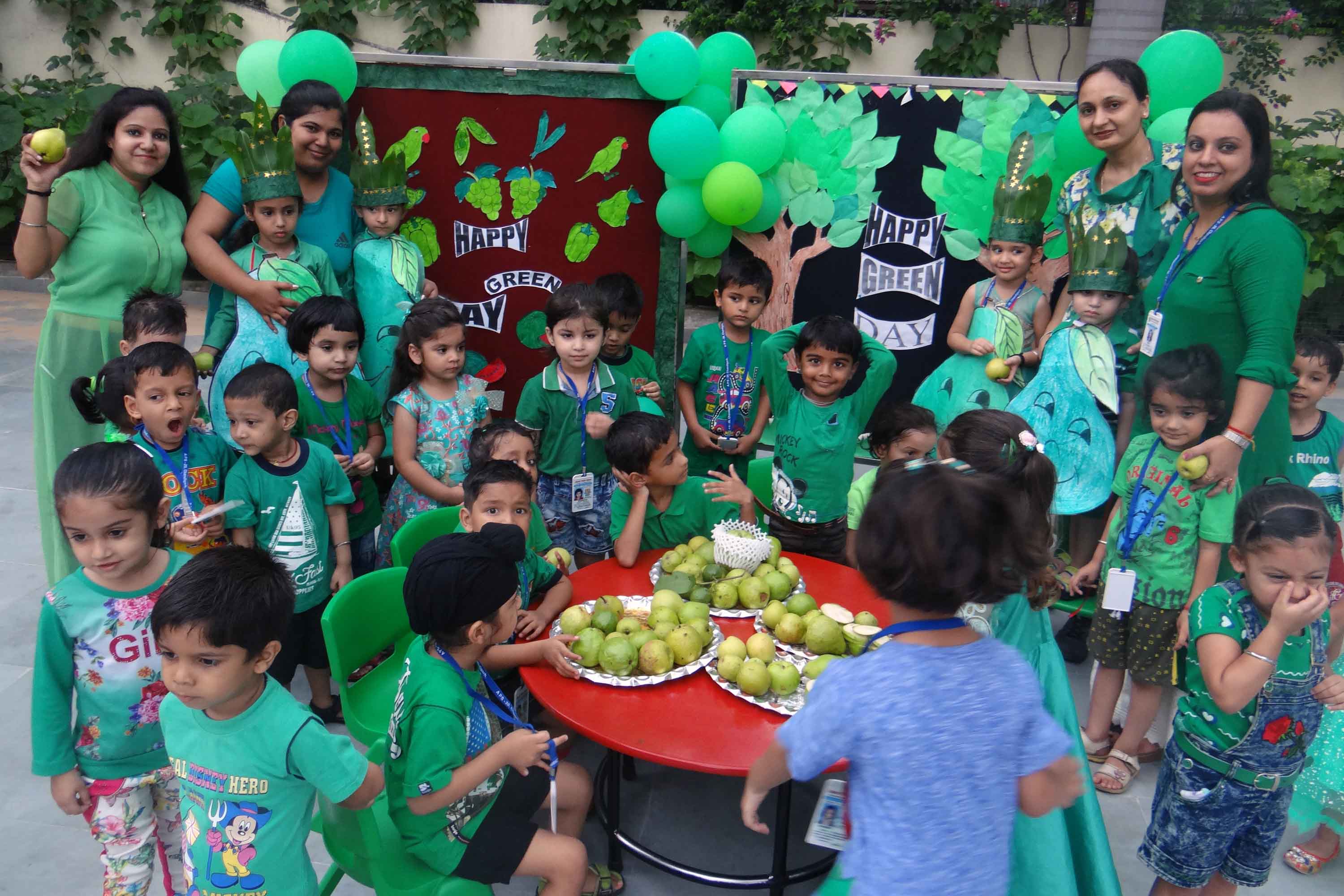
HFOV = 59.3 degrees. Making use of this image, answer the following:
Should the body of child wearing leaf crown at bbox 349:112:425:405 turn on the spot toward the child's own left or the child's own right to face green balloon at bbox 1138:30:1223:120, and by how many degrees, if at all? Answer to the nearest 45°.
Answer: approximately 90° to the child's own left

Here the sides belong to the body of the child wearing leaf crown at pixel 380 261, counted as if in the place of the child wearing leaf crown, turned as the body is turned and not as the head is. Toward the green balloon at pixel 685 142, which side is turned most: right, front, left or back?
left

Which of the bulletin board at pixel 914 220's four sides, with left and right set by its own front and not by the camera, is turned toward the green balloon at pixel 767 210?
right

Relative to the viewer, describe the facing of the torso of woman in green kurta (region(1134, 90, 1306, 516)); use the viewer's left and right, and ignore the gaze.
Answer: facing the viewer and to the left of the viewer

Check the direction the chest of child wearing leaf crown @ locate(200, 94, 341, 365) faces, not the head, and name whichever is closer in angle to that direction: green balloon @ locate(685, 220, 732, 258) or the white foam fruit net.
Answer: the white foam fruit net

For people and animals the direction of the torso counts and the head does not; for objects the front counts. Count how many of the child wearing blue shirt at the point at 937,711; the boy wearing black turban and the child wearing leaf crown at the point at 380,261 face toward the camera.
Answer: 1

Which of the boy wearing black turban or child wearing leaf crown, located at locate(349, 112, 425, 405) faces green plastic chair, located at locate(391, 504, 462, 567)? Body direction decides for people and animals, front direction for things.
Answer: the child wearing leaf crown

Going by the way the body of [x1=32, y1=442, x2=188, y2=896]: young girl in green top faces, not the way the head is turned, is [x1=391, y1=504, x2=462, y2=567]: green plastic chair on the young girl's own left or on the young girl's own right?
on the young girl's own left

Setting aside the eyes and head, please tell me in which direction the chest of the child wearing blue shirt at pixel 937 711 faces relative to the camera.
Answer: away from the camera

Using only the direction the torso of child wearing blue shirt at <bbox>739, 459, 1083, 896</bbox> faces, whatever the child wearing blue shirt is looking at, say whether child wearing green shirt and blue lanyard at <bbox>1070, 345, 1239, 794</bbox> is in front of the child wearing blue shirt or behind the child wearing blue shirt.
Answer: in front

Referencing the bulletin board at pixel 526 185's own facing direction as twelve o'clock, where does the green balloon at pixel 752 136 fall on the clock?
The green balloon is roughly at 10 o'clock from the bulletin board.
